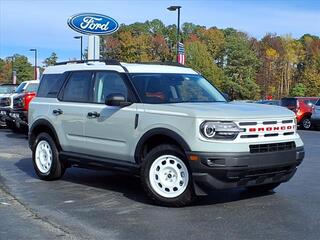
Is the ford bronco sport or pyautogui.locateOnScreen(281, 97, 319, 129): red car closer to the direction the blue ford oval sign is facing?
the ford bronco sport

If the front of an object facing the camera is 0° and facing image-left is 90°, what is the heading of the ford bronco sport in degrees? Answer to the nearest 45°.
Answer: approximately 315°

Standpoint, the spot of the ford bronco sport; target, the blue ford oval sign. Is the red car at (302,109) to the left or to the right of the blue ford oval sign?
right

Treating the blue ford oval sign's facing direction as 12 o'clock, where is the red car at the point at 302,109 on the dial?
The red car is roughly at 8 o'clock from the blue ford oval sign.

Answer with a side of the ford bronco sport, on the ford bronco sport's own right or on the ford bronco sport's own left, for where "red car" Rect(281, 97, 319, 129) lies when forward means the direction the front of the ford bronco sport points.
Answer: on the ford bronco sport's own left

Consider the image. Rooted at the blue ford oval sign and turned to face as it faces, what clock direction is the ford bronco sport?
The ford bronco sport is roughly at 12 o'clock from the blue ford oval sign.

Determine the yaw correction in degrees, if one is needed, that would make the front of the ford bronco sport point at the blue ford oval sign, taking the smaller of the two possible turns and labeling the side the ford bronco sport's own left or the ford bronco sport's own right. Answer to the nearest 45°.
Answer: approximately 135° to the ford bronco sport's own left
